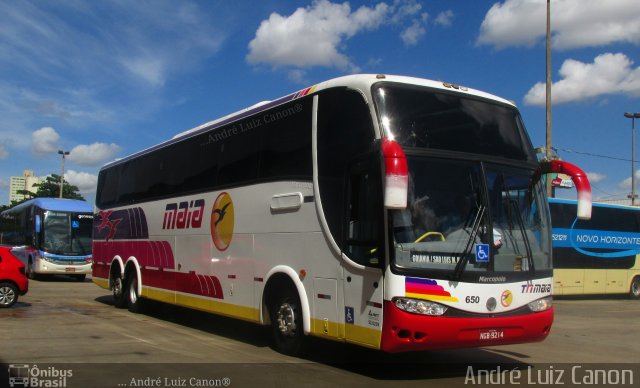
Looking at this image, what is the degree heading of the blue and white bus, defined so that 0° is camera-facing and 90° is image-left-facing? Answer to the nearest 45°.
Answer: approximately 315°

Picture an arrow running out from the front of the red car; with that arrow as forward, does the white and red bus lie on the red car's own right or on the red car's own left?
on the red car's own left

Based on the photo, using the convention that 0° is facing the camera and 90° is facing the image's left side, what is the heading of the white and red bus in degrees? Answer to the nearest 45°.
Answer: approximately 315°

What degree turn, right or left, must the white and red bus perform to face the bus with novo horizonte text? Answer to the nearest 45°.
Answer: approximately 90° to its left

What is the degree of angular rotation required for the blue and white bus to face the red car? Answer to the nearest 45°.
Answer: approximately 45° to its right

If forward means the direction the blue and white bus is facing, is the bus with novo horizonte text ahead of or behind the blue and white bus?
ahead

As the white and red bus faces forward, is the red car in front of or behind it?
behind

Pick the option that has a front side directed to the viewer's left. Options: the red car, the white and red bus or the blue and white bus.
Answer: the red car

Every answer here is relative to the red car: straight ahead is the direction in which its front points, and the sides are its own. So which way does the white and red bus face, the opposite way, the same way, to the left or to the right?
to the left
